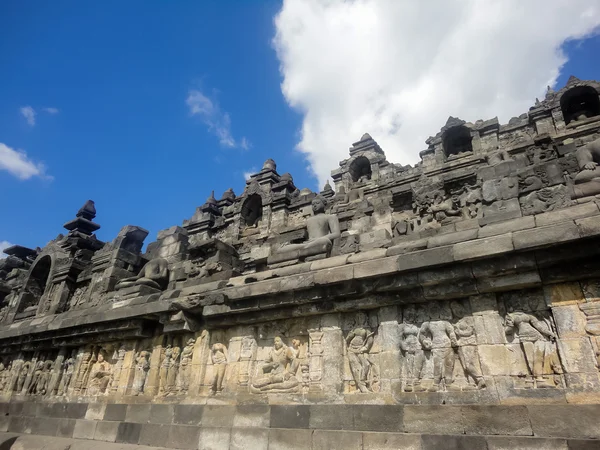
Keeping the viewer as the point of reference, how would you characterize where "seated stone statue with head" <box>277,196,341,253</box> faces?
facing the viewer and to the left of the viewer
